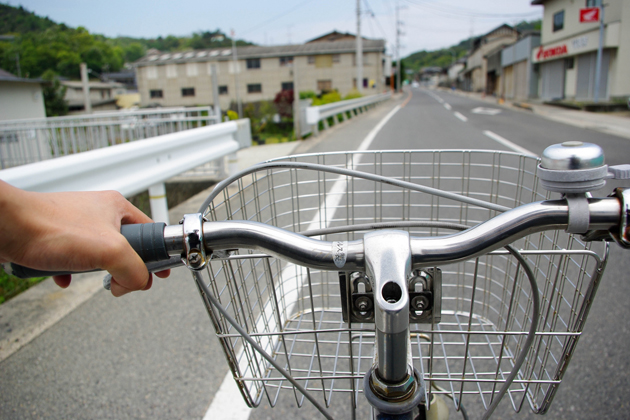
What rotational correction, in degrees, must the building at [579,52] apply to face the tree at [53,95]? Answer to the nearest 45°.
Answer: approximately 45° to its left

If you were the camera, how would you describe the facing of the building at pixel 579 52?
facing the viewer and to the left of the viewer

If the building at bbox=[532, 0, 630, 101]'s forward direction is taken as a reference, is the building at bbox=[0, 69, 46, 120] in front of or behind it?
in front

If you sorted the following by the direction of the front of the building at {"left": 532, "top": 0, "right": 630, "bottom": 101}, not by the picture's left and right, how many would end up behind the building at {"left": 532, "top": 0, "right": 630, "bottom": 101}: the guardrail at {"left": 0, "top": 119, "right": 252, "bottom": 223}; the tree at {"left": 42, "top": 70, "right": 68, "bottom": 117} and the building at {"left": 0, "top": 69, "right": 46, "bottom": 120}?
0

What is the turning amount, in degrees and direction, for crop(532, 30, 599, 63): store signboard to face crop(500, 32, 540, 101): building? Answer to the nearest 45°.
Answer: approximately 135° to its right

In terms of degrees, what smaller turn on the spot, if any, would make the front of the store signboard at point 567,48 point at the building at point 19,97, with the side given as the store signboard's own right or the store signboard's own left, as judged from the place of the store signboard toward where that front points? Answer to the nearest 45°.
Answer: approximately 45° to the store signboard's own left

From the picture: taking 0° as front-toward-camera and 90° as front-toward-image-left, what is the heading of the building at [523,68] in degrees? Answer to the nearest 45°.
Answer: approximately 45°

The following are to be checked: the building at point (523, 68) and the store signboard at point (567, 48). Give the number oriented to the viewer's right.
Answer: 0

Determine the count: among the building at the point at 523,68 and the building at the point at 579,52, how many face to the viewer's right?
0

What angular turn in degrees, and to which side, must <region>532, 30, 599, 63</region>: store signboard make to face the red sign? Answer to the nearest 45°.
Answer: approximately 45° to its left

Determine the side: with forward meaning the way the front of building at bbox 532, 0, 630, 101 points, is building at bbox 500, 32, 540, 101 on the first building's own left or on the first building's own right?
on the first building's own right

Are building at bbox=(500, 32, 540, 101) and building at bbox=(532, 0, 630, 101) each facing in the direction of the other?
no

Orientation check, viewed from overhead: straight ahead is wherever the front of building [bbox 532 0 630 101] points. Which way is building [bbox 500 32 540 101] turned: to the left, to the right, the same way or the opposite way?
the same way

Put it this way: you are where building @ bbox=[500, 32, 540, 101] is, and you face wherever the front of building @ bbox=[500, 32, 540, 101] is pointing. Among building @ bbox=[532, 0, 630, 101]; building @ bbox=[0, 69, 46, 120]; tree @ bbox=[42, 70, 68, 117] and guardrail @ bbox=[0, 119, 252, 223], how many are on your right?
0

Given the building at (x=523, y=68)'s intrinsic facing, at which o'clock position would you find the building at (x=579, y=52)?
the building at (x=579, y=52) is roughly at 10 o'clock from the building at (x=523, y=68).

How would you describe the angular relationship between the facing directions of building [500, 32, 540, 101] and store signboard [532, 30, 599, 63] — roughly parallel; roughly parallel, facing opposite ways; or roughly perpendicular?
roughly parallel

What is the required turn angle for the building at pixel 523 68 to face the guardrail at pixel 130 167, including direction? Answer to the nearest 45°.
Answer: approximately 45° to its left

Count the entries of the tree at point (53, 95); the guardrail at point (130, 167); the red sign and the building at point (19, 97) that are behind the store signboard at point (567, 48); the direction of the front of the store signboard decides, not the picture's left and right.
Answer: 0

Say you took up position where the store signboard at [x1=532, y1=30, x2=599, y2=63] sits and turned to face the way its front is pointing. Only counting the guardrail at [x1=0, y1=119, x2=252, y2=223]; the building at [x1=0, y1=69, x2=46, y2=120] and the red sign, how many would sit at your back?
0
